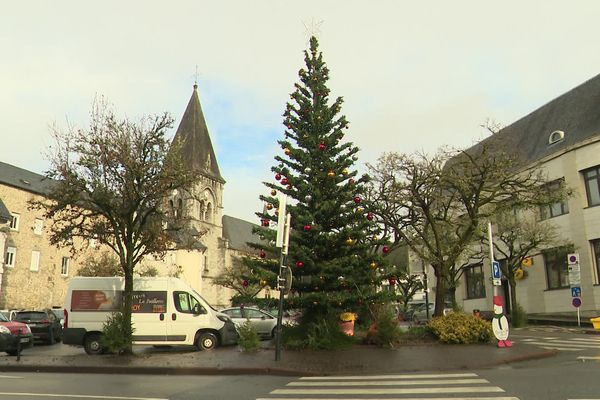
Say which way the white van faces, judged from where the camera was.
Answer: facing to the right of the viewer

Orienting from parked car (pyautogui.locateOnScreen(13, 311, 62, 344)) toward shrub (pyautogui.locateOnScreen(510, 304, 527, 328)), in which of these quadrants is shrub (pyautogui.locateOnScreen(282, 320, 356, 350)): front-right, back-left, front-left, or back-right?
front-right

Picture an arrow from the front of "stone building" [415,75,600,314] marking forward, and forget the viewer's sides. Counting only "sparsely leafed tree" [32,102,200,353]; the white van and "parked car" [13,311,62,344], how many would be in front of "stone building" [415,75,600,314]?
3

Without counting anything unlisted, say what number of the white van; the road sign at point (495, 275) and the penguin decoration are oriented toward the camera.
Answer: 2

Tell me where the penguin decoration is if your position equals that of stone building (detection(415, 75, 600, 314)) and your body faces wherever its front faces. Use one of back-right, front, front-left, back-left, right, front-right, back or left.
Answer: front-left

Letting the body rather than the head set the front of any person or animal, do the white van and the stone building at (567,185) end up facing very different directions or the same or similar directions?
very different directions

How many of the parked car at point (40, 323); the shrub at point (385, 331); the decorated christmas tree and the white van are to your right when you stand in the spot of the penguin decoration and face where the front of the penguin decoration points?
4

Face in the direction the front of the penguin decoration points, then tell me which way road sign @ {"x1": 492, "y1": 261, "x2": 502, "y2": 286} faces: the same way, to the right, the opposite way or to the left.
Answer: the same way

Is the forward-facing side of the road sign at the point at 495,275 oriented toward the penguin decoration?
yes

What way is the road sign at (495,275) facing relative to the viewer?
toward the camera

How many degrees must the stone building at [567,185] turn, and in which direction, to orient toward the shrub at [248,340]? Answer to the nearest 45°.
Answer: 0° — it already faces it

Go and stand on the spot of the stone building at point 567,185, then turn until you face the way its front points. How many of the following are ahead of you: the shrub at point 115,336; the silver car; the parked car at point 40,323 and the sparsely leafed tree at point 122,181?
4

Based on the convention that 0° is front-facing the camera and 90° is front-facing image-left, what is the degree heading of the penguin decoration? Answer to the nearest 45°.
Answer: approximately 0°
